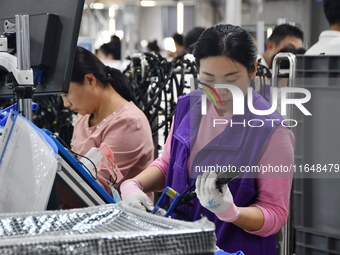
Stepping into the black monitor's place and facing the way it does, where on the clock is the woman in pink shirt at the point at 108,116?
The woman in pink shirt is roughly at 11 o'clock from the black monitor.

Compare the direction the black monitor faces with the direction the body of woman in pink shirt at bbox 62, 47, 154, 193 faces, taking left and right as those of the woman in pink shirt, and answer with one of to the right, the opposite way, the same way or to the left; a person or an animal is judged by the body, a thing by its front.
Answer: the opposite way

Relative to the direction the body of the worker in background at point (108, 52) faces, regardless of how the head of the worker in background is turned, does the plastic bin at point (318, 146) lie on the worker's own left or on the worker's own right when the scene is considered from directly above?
on the worker's own left

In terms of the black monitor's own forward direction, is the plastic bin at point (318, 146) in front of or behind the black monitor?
in front

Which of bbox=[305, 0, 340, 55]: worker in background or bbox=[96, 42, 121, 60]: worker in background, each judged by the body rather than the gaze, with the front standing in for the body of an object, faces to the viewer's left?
bbox=[96, 42, 121, 60]: worker in background

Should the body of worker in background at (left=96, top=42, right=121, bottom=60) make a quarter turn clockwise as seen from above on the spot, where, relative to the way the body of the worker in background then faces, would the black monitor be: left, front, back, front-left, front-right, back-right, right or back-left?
back

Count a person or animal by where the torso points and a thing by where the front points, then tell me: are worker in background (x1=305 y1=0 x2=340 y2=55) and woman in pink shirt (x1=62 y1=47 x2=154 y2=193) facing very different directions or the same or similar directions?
very different directions

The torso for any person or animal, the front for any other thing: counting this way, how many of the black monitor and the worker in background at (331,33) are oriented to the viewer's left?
0

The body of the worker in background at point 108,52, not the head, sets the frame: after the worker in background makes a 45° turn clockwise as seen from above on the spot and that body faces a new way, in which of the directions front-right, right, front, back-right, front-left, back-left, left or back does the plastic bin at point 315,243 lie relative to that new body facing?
back-left
